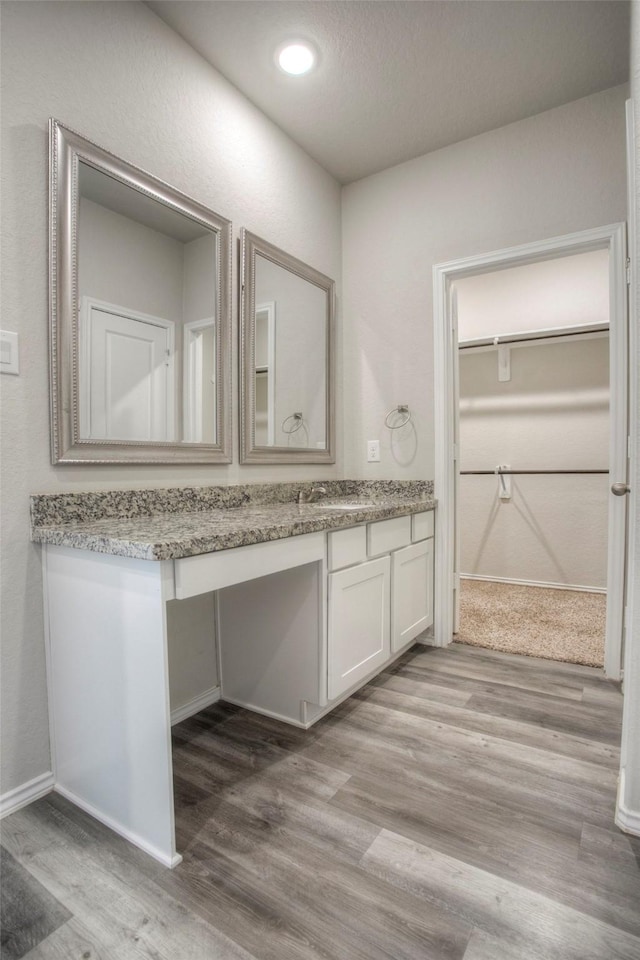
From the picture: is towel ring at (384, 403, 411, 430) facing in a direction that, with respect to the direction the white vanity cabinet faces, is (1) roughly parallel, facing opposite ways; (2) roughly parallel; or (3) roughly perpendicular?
roughly perpendicular

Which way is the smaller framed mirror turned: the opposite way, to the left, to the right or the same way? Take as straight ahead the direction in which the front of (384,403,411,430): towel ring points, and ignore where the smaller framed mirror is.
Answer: to the left

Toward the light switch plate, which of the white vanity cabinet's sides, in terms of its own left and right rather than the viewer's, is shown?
right

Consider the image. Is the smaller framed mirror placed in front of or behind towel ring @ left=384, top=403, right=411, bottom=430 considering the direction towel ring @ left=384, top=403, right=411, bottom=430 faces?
in front

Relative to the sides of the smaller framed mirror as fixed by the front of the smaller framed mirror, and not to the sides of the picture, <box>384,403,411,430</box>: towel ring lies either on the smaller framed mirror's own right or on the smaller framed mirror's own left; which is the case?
on the smaller framed mirror's own left

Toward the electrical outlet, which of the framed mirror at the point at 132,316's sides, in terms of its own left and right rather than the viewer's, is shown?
left

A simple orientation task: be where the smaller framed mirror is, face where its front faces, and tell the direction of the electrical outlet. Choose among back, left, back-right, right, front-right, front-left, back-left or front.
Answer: left

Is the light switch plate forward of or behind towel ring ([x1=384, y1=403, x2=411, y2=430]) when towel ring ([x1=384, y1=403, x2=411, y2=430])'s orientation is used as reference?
forward

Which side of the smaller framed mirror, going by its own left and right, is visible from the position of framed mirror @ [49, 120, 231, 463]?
right

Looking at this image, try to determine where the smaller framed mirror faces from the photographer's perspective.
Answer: facing the viewer and to the right of the viewer

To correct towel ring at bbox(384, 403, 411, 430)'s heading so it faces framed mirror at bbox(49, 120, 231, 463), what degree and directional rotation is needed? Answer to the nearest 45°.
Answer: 0° — it already faces it

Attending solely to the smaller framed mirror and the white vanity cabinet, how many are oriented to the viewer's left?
0
